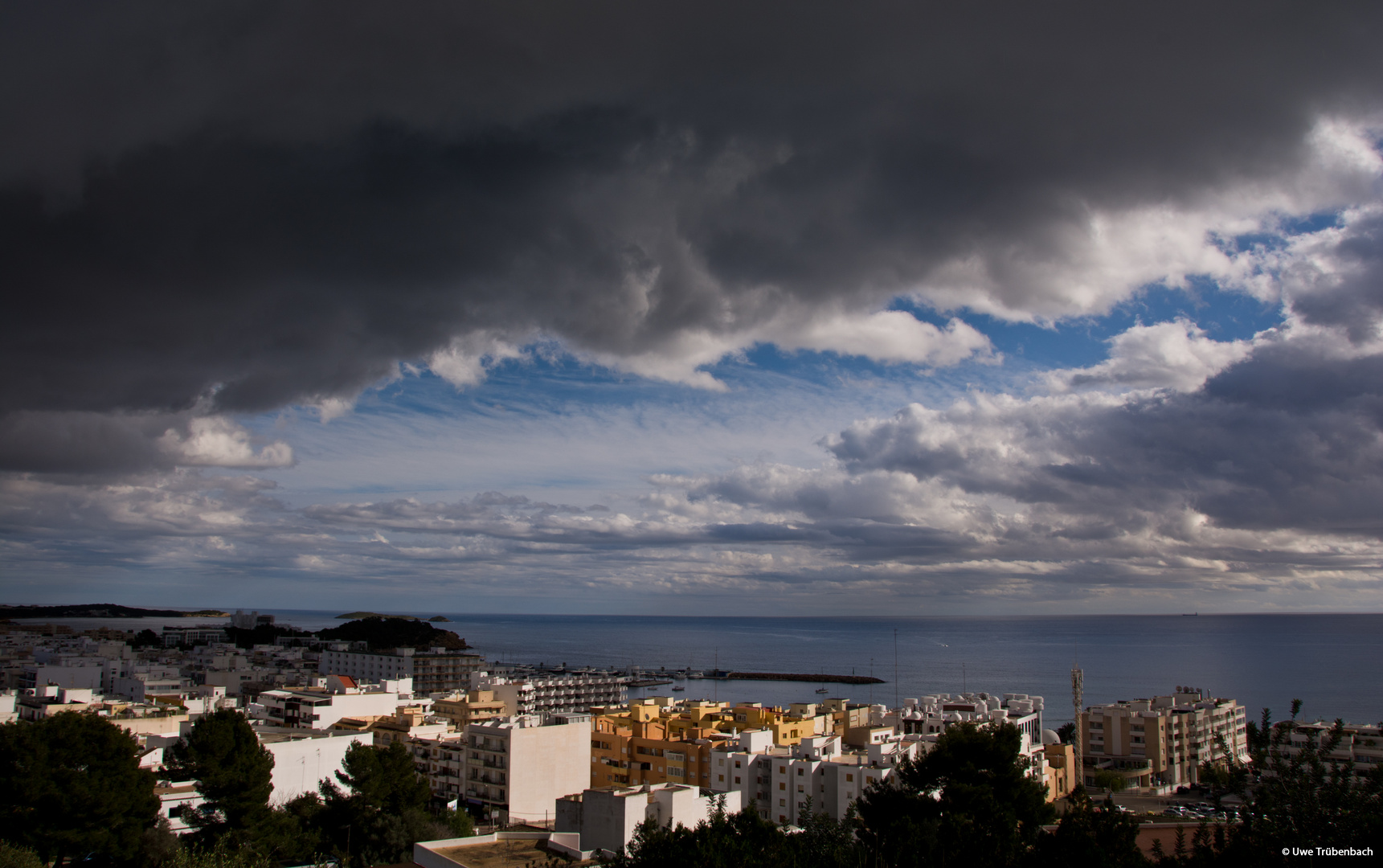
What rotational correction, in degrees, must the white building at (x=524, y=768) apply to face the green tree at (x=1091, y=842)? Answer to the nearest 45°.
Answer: approximately 45° to its left

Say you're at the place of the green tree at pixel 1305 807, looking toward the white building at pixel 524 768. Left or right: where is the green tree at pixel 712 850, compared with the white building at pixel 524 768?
left

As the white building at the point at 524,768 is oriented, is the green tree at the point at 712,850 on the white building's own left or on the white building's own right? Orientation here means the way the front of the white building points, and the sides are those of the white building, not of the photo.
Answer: on the white building's own left

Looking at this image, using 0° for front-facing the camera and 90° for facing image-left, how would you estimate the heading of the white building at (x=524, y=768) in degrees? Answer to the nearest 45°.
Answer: approximately 45°
